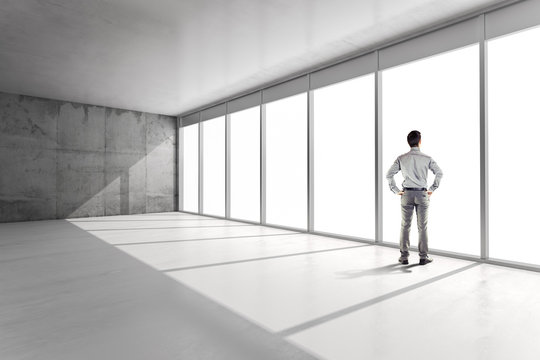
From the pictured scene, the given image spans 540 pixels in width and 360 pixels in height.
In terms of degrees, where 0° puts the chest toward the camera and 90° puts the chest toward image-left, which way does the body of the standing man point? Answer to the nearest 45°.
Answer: approximately 180°
